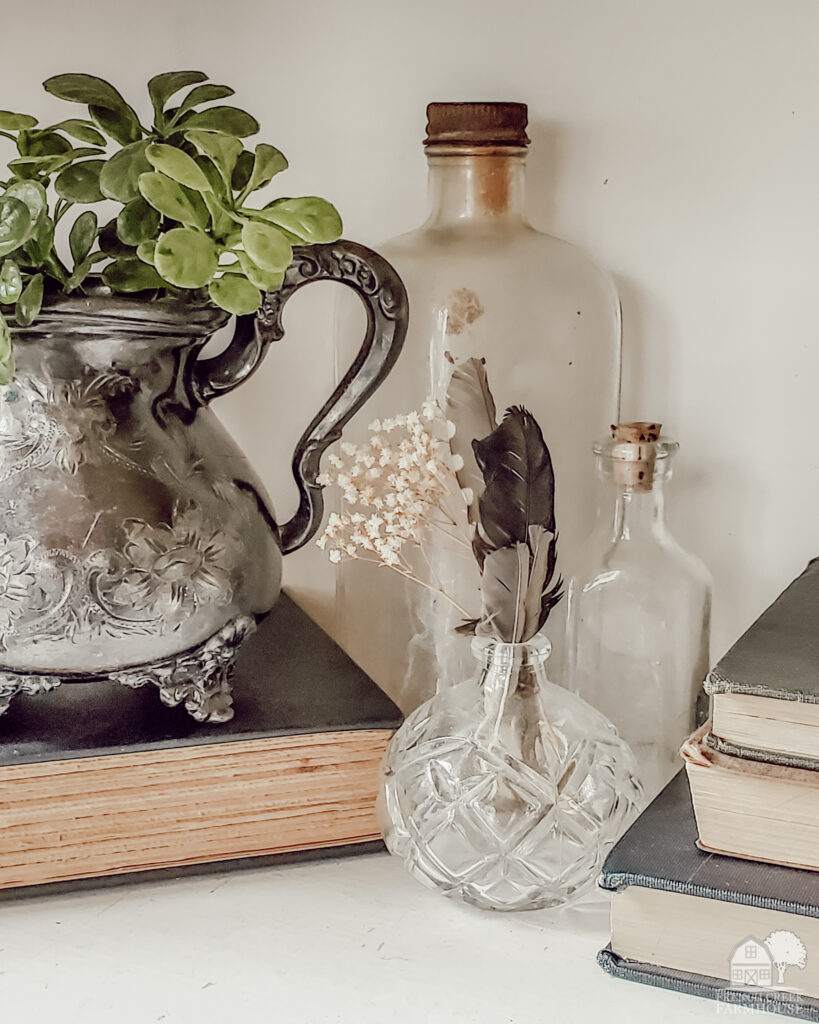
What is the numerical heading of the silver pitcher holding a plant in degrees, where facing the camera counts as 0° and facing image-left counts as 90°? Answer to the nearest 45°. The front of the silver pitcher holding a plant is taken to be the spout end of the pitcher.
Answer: approximately 90°

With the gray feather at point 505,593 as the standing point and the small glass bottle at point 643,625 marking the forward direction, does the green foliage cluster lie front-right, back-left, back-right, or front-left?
back-left
